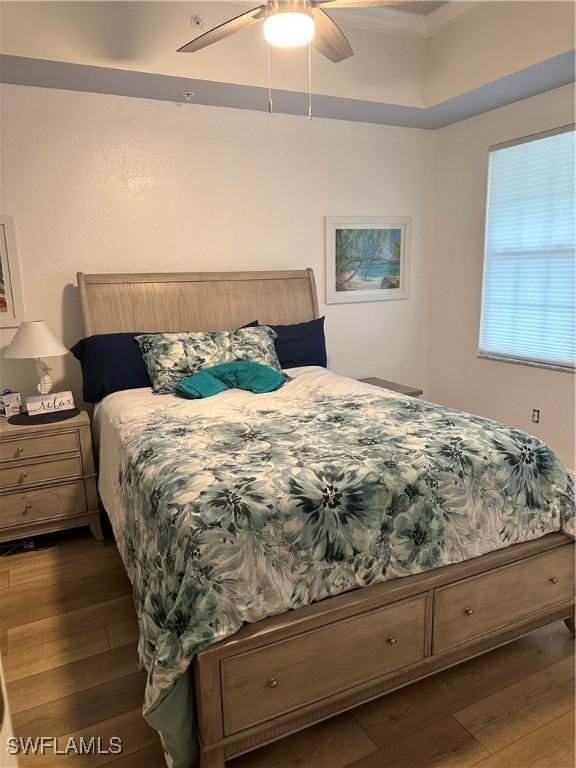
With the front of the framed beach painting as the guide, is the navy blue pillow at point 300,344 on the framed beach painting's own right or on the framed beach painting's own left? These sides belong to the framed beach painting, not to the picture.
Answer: on the framed beach painting's own right

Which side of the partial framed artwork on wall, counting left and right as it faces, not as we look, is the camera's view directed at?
front

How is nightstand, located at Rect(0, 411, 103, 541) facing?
toward the camera

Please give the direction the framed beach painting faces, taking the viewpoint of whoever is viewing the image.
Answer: facing the viewer and to the right of the viewer

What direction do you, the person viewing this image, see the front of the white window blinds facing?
facing the viewer and to the left of the viewer

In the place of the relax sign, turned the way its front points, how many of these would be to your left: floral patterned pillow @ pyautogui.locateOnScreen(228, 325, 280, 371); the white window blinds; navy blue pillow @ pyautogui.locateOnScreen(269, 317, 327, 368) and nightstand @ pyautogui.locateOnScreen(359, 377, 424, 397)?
4

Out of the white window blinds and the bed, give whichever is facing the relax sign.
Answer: the white window blinds

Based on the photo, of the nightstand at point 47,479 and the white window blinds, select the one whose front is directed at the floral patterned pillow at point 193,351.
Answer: the white window blinds

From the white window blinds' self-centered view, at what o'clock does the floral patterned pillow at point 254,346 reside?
The floral patterned pillow is roughly at 12 o'clock from the white window blinds.

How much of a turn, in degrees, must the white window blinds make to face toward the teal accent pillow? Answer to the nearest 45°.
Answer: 0° — it already faces it
